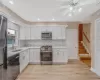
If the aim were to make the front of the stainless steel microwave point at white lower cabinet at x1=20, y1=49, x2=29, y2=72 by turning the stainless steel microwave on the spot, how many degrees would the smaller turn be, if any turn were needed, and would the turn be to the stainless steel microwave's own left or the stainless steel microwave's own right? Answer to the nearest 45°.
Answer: approximately 45° to the stainless steel microwave's own right

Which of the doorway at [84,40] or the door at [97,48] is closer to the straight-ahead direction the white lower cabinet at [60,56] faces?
the door

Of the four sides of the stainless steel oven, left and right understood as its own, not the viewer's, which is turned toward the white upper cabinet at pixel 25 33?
right

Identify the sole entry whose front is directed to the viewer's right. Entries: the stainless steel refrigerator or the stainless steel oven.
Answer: the stainless steel refrigerator

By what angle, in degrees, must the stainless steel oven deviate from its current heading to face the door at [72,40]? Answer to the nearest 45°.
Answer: approximately 135° to its left
